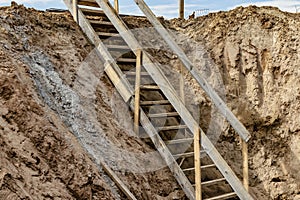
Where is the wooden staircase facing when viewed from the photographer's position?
facing the viewer and to the right of the viewer
